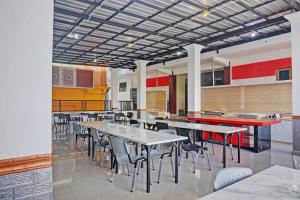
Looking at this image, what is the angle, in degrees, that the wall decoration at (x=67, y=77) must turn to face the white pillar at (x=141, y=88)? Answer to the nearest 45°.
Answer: approximately 45° to its left

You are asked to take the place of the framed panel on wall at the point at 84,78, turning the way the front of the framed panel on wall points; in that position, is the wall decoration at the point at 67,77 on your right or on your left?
on your right

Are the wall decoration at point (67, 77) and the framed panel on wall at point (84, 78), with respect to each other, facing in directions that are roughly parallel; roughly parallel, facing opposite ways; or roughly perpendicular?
roughly parallel

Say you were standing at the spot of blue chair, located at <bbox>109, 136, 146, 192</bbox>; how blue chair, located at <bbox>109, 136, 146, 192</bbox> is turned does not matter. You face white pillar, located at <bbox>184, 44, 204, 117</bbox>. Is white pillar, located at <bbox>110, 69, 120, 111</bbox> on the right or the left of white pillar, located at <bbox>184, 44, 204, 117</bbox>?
left

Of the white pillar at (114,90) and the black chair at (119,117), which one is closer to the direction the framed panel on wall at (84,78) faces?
the black chair

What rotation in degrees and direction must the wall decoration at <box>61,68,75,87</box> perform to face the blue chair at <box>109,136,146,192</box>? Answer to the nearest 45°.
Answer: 0° — it already faces it

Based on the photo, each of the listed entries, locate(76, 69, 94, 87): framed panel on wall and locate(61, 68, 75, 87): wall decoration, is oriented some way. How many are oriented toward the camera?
2

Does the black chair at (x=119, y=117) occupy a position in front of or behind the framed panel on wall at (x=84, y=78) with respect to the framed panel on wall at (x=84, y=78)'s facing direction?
in front

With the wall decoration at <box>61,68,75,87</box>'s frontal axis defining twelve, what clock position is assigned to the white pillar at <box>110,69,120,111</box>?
The white pillar is roughly at 9 o'clock from the wall decoration.

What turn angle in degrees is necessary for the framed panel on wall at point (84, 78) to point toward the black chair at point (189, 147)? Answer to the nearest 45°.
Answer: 0° — it already faces it

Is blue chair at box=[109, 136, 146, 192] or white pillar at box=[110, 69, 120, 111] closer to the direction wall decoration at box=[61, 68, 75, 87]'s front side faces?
the blue chair

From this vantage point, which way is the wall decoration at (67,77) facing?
toward the camera

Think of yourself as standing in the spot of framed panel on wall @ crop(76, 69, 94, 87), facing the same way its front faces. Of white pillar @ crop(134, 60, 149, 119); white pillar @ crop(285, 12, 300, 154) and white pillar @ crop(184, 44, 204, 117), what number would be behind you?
0

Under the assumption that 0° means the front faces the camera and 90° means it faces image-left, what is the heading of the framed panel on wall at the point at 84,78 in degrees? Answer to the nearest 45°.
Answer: approximately 0°

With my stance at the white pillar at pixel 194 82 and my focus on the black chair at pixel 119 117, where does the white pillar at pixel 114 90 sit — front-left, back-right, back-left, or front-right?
front-right

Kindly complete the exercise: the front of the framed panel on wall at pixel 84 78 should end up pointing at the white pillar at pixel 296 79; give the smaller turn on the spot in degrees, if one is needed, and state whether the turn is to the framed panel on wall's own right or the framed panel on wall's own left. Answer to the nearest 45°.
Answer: approximately 45° to the framed panel on wall's own left
